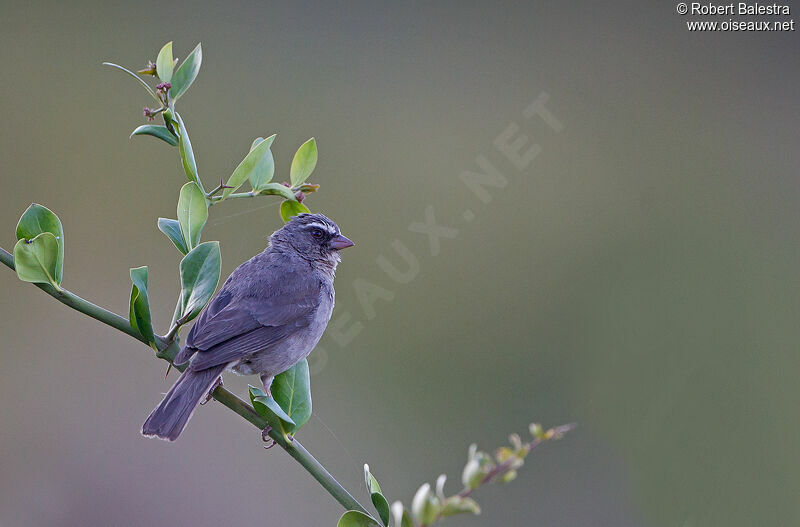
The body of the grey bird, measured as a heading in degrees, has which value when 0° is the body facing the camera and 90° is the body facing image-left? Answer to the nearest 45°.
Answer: approximately 270°

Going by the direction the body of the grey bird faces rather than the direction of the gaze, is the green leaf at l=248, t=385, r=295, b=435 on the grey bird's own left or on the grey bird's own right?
on the grey bird's own right
